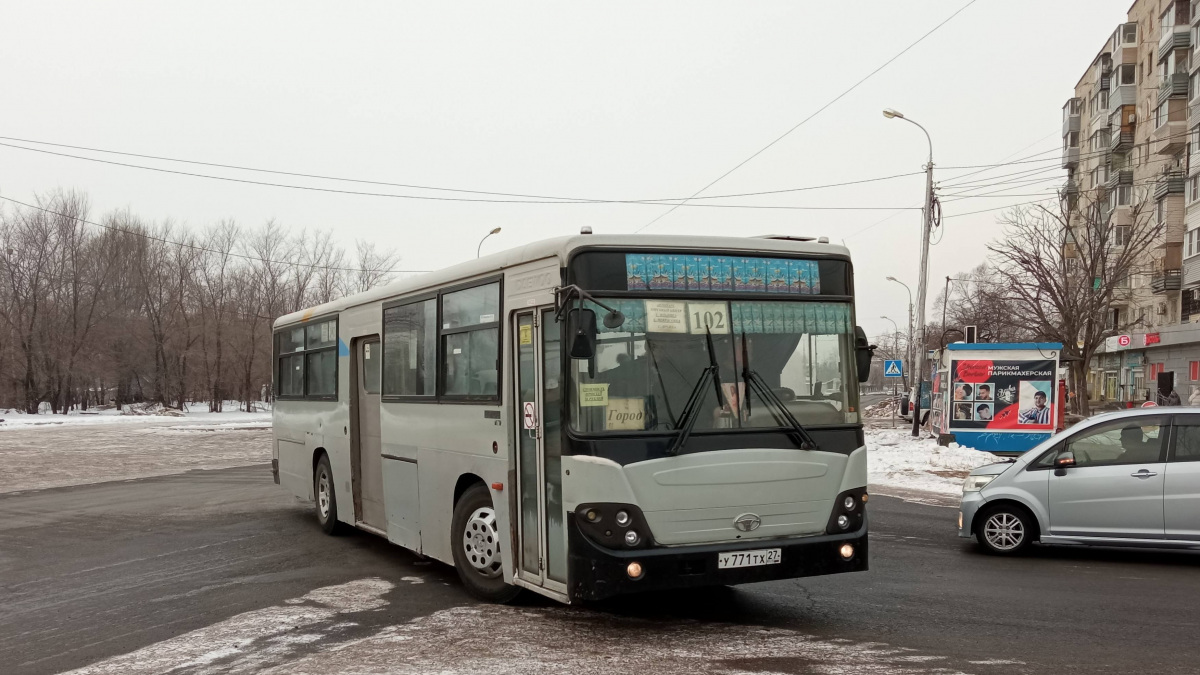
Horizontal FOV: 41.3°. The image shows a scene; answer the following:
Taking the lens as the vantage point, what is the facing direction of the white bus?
facing the viewer and to the right of the viewer

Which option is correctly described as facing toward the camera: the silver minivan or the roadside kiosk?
the roadside kiosk

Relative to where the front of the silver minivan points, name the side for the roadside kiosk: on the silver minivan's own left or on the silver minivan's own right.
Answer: on the silver minivan's own right

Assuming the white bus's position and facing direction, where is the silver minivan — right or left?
on its left

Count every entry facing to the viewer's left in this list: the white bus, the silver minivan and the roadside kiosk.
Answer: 1

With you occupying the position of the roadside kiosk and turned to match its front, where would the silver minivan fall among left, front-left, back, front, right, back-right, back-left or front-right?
front

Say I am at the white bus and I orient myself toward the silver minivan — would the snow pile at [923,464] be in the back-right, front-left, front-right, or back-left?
front-left

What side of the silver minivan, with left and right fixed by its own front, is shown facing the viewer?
left

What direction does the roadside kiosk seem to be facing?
toward the camera

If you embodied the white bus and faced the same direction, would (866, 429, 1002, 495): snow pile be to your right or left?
on your left

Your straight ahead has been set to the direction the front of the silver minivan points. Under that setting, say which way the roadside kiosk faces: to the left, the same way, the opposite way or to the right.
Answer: to the left

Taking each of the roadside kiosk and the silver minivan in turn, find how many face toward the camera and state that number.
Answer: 1

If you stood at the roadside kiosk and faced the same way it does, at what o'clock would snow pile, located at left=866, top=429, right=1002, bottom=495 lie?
The snow pile is roughly at 1 o'clock from the roadside kiosk.

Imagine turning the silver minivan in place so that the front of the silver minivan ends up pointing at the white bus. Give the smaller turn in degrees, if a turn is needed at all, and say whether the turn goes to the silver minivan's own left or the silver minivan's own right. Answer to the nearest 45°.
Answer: approximately 45° to the silver minivan's own left
